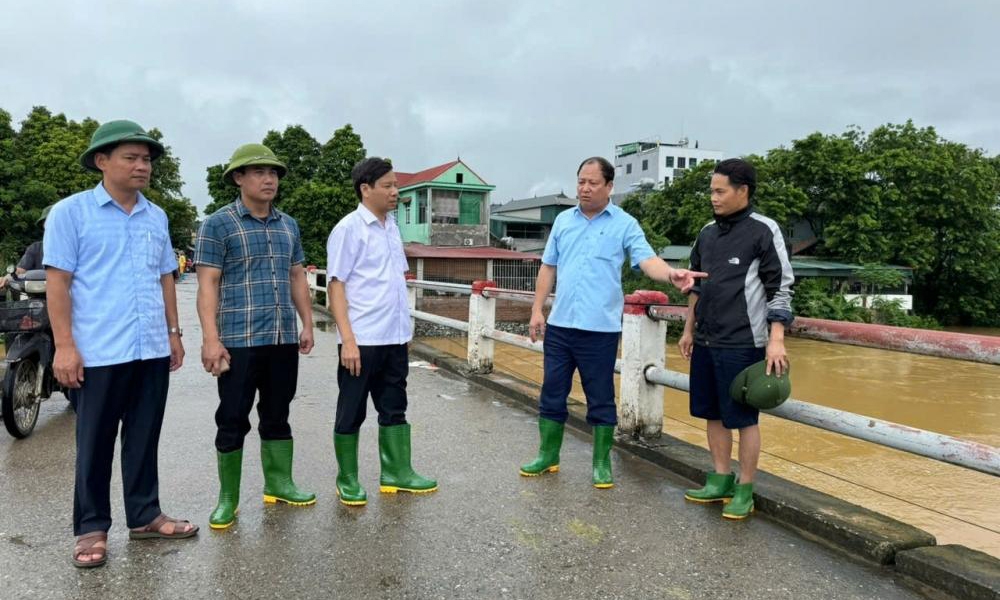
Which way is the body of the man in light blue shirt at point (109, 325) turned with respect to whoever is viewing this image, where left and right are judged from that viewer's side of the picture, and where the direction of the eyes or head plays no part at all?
facing the viewer and to the right of the viewer

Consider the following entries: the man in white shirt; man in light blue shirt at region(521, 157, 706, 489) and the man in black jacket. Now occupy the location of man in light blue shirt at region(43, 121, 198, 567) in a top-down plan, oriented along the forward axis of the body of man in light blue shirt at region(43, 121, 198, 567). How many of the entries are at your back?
0

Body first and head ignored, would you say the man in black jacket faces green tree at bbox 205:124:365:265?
no

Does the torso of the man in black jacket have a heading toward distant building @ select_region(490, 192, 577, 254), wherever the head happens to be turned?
no

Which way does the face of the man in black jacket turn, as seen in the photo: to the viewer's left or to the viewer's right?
to the viewer's left

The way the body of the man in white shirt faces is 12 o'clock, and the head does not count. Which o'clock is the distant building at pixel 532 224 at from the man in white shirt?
The distant building is roughly at 8 o'clock from the man in white shirt.

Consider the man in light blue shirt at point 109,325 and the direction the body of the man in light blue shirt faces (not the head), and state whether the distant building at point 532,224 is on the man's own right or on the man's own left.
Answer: on the man's own left

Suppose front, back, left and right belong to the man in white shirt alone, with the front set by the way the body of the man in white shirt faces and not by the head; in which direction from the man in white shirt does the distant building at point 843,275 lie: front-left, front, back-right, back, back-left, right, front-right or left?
left

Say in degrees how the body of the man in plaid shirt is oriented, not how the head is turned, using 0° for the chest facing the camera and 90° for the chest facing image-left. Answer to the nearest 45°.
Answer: approximately 315°

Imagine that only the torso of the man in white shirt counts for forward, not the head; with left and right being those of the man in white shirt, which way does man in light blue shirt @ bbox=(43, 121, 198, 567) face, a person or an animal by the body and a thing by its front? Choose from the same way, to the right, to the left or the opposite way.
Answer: the same way

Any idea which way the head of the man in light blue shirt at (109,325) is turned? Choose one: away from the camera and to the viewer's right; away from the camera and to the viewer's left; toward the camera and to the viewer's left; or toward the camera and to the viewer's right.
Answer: toward the camera and to the viewer's right

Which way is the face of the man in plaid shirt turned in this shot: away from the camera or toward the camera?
toward the camera

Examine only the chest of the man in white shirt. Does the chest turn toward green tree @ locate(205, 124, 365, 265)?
no

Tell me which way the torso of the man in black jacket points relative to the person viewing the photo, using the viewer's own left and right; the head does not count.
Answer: facing the viewer and to the left of the viewer

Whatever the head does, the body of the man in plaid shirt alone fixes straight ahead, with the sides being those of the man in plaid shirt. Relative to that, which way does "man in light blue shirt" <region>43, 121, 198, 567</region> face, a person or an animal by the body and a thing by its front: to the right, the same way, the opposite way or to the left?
the same way

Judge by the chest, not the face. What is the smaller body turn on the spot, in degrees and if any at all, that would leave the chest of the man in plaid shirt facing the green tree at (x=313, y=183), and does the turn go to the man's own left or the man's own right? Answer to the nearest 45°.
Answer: approximately 135° to the man's own left
